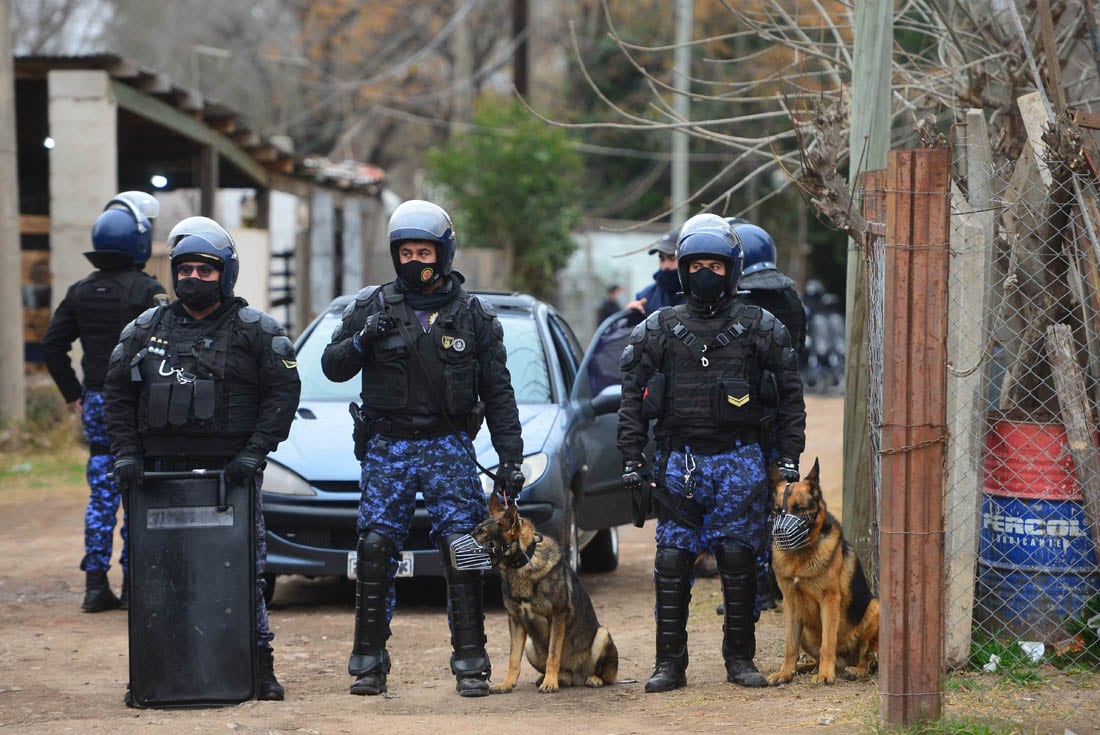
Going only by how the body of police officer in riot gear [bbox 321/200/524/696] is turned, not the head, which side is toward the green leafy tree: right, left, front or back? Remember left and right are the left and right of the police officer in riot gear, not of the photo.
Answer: back

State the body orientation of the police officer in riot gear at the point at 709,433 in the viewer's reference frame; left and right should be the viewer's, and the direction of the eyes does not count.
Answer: facing the viewer

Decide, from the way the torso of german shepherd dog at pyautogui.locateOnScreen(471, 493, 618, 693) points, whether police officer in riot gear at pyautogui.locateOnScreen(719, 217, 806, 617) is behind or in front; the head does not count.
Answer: behind

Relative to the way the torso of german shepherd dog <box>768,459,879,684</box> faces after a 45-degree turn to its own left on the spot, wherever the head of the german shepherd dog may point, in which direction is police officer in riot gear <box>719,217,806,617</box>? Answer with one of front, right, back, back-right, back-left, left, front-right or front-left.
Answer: back

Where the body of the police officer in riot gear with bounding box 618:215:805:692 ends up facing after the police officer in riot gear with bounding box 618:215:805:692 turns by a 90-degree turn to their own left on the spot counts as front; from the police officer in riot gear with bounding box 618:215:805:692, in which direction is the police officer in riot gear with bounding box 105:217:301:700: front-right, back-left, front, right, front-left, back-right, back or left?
back

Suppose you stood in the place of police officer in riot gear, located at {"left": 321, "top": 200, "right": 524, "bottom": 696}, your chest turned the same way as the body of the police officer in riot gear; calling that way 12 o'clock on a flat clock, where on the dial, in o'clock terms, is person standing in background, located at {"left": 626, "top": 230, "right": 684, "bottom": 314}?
The person standing in background is roughly at 7 o'clock from the police officer in riot gear.

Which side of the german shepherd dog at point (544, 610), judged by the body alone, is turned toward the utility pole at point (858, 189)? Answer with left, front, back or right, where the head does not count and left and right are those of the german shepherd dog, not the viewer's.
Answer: back

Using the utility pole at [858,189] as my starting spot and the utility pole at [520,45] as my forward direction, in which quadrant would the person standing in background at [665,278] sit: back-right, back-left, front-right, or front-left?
front-left

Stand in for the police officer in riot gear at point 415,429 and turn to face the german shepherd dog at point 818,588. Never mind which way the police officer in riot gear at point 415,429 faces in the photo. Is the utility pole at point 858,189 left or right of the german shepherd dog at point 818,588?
left

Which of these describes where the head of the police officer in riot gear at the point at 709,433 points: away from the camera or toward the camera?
toward the camera

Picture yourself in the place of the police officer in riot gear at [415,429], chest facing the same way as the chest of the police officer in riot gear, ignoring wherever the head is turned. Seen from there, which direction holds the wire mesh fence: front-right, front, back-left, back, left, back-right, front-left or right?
left

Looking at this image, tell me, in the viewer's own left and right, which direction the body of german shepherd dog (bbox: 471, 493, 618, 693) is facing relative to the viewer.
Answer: facing the viewer and to the left of the viewer

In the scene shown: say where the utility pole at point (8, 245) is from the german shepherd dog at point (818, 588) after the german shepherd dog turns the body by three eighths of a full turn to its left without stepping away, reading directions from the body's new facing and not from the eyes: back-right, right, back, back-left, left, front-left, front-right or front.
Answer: back-left

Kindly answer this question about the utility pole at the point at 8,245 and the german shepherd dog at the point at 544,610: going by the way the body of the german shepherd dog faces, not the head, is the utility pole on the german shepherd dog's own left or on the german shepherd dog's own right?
on the german shepherd dog's own right

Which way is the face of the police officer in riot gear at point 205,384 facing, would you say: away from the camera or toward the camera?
toward the camera
